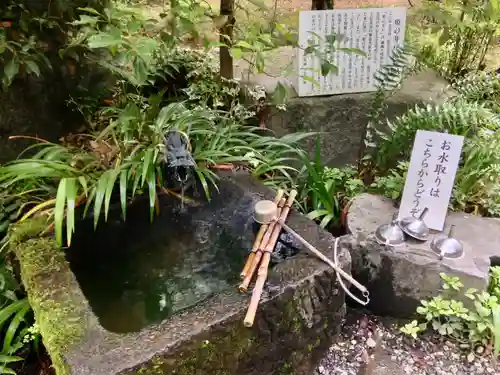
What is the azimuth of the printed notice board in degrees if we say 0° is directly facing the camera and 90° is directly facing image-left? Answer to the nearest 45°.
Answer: approximately 0°

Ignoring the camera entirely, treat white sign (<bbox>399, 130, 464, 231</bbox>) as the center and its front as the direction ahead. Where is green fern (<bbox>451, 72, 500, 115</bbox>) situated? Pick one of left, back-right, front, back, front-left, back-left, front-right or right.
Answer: back

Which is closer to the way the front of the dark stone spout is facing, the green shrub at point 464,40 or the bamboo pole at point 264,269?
the bamboo pole

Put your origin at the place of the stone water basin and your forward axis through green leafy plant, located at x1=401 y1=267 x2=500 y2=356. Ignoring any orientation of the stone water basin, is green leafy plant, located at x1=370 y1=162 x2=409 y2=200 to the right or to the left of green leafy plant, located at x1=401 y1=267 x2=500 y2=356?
left

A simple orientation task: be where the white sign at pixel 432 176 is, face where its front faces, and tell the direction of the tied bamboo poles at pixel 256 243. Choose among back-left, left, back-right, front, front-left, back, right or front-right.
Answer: front-right

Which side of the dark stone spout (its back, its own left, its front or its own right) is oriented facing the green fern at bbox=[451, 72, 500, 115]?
left

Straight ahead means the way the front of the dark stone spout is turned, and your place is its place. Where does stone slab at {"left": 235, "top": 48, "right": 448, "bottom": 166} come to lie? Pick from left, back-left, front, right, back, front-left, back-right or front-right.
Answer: back-left
